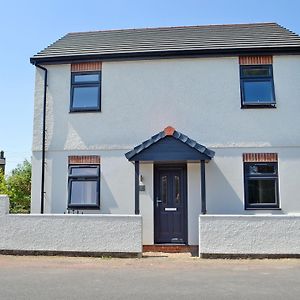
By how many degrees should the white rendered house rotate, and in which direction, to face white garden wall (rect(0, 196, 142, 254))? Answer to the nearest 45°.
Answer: approximately 45° to its right

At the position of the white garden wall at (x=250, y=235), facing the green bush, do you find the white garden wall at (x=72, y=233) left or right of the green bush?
left

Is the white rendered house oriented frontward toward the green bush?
no

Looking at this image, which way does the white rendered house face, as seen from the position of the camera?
facing the viewer
